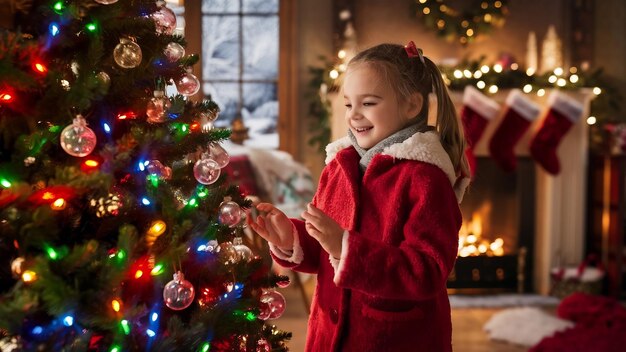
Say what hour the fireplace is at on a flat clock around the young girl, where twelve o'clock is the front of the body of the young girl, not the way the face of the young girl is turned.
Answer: The fireplace is roughly at 5 o'clock from the young girl.

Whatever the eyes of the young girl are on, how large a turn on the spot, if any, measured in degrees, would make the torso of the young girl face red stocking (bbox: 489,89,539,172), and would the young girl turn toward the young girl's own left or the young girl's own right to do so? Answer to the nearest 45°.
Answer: approximately 135° to the young girl's own right

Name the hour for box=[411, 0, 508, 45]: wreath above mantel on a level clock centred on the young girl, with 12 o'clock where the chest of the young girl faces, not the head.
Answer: The wreath above mantel is roughly at 5 o'clock from the young girl.

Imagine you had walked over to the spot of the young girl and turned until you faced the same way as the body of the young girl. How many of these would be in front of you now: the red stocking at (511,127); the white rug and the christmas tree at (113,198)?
1

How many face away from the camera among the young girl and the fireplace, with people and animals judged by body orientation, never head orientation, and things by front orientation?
0

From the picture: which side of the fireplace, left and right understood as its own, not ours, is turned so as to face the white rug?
front

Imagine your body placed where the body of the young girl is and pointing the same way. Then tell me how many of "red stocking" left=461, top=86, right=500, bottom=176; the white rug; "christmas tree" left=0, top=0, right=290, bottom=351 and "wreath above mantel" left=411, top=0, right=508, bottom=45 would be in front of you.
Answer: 1

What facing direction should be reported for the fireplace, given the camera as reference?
facing the viewer

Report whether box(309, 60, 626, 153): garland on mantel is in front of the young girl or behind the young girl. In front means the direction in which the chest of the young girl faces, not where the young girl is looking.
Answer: behind

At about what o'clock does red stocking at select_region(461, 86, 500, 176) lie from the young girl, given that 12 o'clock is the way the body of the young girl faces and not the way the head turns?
The red stocking is roughly at 5 o'clock from the young girl.

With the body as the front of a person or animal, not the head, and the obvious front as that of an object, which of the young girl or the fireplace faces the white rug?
the fireplace

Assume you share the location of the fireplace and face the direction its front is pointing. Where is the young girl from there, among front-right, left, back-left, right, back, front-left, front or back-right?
front

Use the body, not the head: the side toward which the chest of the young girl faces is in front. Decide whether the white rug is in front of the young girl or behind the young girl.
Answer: behind

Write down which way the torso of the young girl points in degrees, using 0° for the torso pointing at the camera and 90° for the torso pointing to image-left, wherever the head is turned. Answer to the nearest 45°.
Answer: approximately 45°
